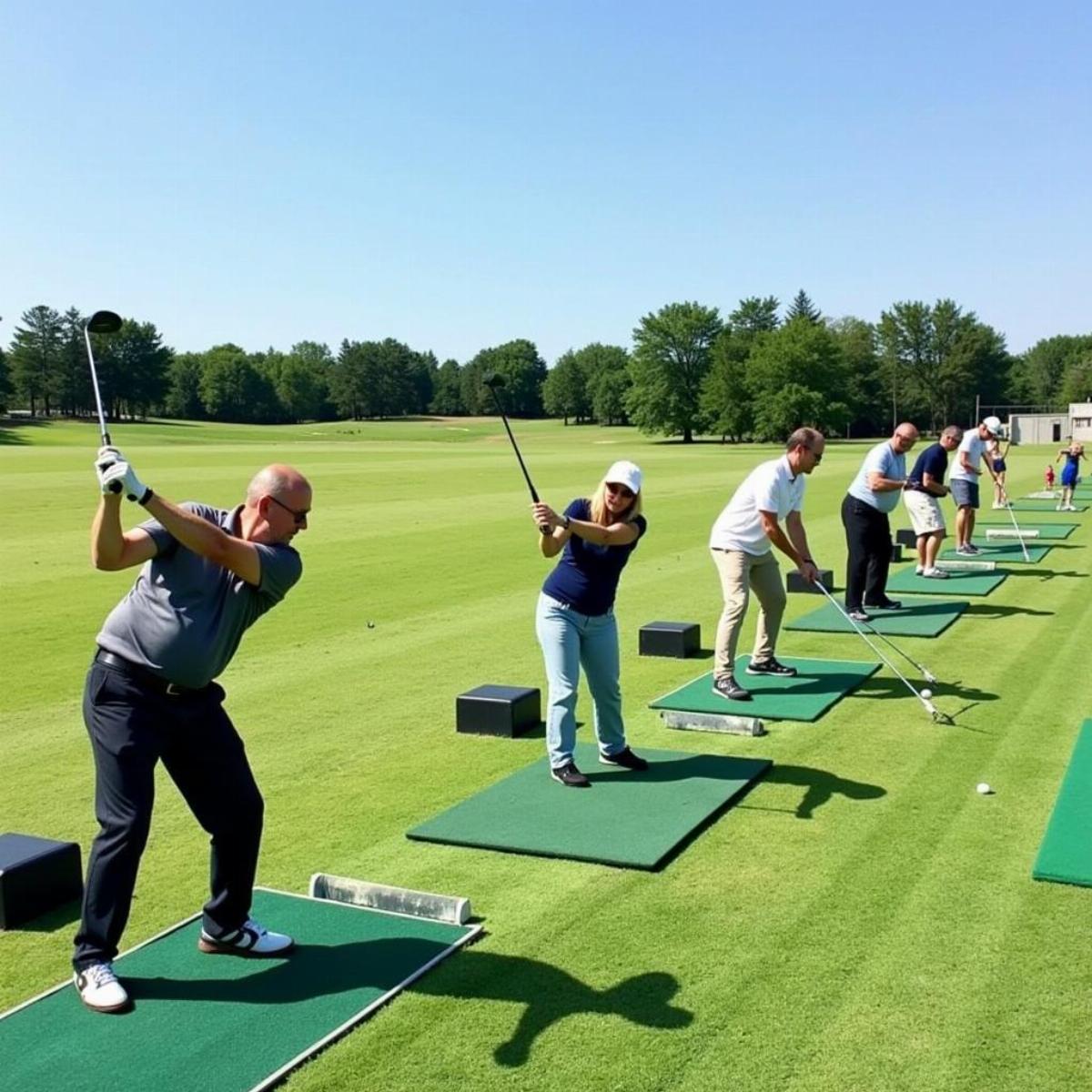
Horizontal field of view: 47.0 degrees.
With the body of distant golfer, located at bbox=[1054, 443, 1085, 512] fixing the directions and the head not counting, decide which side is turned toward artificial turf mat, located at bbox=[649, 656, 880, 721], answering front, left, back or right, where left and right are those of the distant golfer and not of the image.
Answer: front

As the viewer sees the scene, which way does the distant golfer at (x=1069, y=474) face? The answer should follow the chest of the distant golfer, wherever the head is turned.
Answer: toward the camera

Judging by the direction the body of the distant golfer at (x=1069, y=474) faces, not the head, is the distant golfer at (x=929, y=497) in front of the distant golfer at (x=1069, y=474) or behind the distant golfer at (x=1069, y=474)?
in front

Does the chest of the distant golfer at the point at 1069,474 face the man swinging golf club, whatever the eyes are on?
yes

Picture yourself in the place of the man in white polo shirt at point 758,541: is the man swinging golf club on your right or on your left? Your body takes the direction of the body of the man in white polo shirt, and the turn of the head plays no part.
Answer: on your right

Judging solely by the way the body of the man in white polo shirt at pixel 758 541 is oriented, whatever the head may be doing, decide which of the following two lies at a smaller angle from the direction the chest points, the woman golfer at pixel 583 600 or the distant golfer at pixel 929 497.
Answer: the distant golfer

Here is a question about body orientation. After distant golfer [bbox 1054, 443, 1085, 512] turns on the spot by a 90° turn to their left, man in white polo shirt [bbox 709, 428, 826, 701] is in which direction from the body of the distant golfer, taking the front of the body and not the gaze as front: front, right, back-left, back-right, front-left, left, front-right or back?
right

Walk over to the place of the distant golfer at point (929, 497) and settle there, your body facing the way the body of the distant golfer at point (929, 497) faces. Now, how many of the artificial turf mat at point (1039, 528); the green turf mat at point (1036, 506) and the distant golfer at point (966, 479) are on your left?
3

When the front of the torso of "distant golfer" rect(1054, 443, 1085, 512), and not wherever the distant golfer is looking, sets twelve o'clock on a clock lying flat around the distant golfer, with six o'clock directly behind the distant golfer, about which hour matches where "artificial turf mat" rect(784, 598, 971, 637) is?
The artificial turf mat is roughly at 12 o'clock from the distant golfer.

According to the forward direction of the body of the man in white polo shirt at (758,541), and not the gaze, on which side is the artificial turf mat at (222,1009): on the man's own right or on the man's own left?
on the man's own right

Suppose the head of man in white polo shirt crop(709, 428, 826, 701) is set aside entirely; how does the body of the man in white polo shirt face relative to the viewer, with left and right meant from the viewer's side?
facing to the right of the viewer

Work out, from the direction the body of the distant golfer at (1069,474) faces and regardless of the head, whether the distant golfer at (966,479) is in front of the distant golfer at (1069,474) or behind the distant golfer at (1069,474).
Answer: in front

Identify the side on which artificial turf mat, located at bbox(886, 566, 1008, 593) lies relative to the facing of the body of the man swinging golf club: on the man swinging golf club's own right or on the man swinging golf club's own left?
on the man swinging golf club's own left
